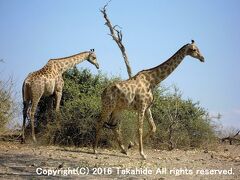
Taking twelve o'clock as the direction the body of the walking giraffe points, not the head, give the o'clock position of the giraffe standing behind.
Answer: The giraffe standing behind is roughly at 7 o'clock from the walking giraffe.

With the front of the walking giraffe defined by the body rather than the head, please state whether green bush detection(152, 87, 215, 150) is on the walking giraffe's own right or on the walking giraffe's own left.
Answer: on the walking giraffe's own left

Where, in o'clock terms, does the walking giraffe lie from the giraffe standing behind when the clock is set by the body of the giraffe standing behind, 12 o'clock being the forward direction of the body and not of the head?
The walking giraffe is roughly at 3 o'clock from the giraffe standing behind.

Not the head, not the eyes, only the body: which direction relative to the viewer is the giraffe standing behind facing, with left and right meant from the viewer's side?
facing away from the viewer and to the right of the viewer

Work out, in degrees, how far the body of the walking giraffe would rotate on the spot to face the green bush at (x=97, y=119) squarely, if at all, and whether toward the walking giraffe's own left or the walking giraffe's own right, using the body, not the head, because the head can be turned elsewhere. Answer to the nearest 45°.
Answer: approximately 135° to the walking giraffe's own left

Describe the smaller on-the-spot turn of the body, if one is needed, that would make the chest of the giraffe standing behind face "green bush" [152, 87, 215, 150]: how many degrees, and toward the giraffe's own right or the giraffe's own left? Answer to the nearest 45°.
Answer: approximately 45° to the giraffe's own right

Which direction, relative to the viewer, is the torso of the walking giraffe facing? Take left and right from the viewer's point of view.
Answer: facing to the right of the viewer
